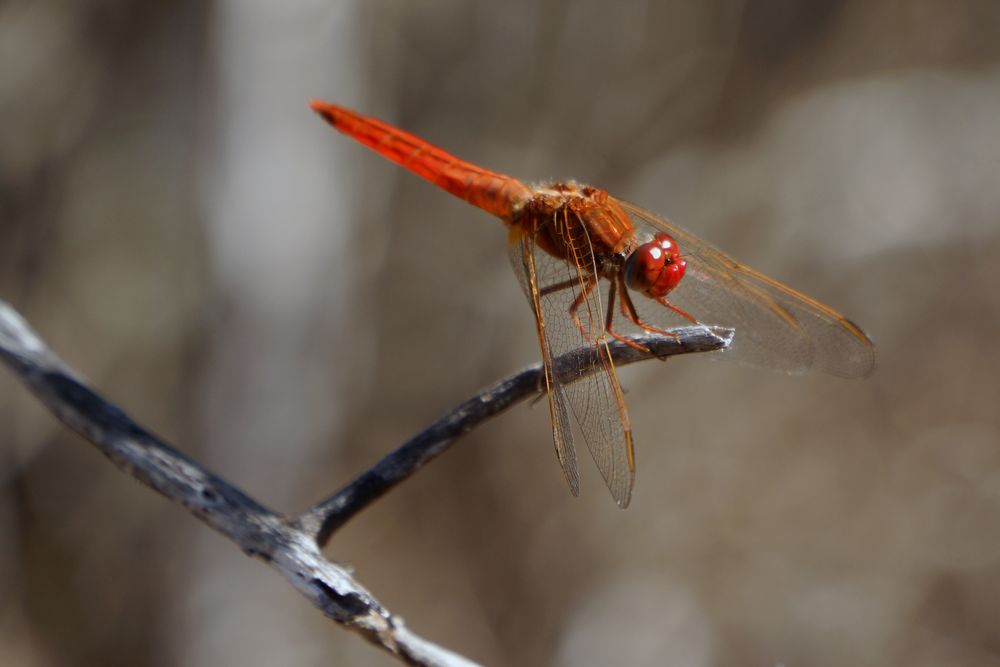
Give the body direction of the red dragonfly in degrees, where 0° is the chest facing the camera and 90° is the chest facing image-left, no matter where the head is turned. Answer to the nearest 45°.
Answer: approximately 315°
